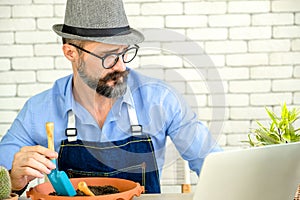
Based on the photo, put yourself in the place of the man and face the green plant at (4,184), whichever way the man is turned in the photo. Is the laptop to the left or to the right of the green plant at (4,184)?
left

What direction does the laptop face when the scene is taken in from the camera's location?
facing away from the viewer and to the left of the viewer

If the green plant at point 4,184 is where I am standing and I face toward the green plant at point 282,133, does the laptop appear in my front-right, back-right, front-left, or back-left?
front-right

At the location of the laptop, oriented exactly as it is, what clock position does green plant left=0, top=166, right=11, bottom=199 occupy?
The green plant is roughly at 11 o'clock from the laptop.

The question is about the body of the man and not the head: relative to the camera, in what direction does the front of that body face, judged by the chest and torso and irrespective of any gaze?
toward the camera

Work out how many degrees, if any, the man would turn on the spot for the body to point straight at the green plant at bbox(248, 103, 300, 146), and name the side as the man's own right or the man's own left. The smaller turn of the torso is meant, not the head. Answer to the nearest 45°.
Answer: approximately 45° to the man's own left

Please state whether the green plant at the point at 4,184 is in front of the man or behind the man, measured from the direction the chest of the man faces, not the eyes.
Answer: in front

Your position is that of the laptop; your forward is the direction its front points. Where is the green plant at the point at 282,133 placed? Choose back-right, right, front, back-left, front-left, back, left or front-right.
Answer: front-right

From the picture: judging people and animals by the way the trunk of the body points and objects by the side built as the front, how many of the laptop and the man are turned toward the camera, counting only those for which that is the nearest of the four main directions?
1

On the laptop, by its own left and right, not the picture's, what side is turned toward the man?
front

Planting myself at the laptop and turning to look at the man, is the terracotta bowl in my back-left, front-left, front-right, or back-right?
front-left

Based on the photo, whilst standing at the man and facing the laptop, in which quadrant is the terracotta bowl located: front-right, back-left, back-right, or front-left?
front-right

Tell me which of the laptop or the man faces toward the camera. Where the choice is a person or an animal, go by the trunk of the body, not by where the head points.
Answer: the man
